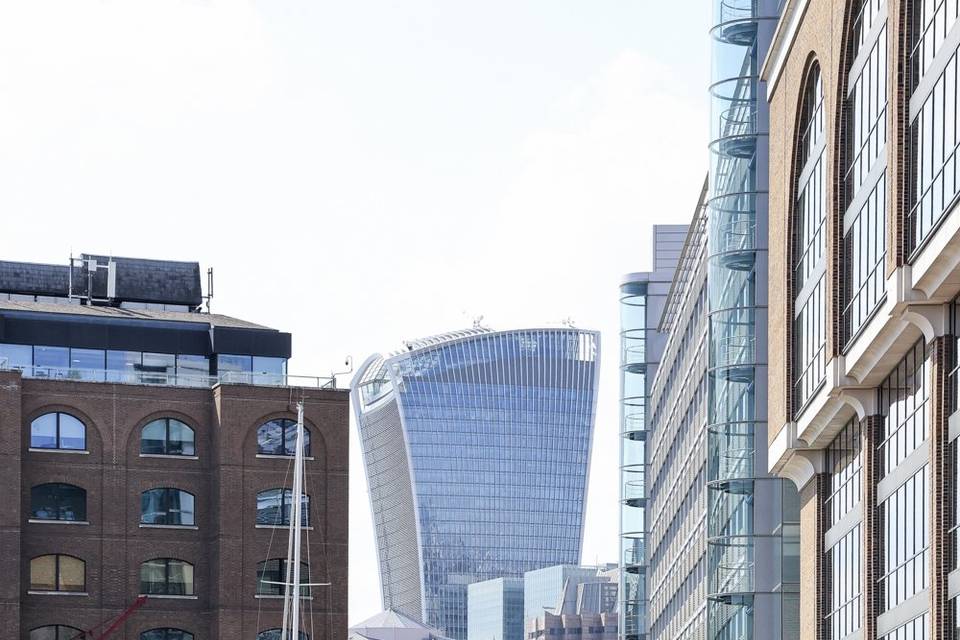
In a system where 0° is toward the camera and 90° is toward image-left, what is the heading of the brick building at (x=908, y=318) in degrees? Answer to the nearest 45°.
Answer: approximately 45°
